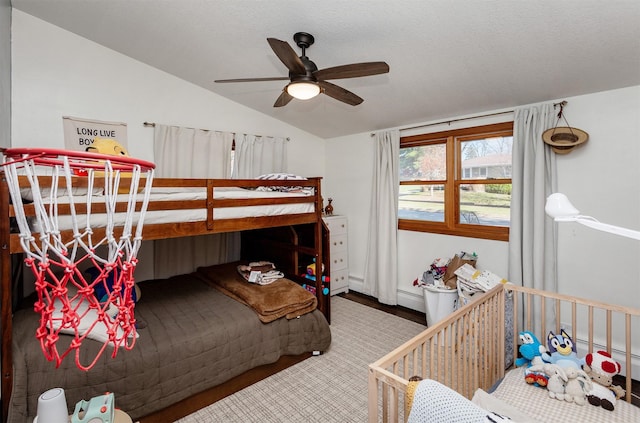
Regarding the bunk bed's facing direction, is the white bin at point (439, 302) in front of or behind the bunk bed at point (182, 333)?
in front

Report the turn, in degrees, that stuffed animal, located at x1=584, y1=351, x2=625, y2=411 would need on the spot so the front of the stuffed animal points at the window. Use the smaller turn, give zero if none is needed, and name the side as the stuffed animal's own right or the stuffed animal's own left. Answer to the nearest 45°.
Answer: approximately 90° to the stuffed animal's own right

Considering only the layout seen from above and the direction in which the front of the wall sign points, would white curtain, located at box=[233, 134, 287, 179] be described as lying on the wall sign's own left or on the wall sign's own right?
on the wall sign's own left

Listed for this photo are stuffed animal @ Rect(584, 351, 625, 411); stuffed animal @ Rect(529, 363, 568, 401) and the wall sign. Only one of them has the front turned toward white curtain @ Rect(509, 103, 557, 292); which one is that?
the wall sign

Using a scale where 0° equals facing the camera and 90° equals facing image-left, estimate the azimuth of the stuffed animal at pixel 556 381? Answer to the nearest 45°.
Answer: approximately 45°

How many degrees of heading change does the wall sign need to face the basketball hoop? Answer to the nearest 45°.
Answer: approximately 45° to its right

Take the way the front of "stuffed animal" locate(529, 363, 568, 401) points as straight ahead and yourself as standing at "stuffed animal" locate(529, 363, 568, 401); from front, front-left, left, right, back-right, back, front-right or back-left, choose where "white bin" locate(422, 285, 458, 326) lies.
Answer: right

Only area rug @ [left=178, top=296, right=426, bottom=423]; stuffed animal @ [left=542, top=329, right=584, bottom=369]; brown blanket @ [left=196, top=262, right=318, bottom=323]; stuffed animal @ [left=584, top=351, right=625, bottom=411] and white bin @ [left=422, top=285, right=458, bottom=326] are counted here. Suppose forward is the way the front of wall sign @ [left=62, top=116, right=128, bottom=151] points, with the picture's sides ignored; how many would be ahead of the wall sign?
5

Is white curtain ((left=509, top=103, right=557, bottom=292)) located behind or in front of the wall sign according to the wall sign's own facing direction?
in front

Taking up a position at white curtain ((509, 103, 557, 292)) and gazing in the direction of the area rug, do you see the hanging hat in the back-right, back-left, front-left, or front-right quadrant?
back-left
